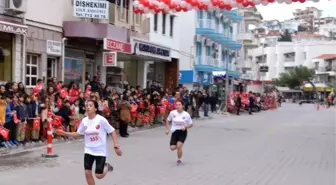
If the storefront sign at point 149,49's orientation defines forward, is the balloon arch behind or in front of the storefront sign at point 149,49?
in front

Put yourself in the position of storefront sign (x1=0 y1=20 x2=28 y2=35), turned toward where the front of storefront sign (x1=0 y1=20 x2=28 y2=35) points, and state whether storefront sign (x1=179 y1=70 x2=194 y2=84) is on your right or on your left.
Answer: on your left

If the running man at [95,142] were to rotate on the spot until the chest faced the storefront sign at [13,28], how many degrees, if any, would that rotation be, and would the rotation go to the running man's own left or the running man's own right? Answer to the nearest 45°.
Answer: approximately 135° to the running man's own right

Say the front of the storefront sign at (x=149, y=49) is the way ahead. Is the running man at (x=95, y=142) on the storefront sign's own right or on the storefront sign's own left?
on the storefront sign's own right

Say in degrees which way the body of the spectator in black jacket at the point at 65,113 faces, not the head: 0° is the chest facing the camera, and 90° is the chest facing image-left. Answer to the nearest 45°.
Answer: approximately 315°

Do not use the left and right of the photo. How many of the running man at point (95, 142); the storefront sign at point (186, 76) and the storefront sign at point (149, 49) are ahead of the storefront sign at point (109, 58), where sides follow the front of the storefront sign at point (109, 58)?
1

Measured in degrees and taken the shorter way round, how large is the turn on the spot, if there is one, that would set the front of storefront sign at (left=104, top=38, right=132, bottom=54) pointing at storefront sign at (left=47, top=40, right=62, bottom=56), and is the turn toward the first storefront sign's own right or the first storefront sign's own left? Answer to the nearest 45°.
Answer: approximately 90° to the first storefront sign's own right

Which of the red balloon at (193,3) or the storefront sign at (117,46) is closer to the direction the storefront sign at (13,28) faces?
the red balloon
